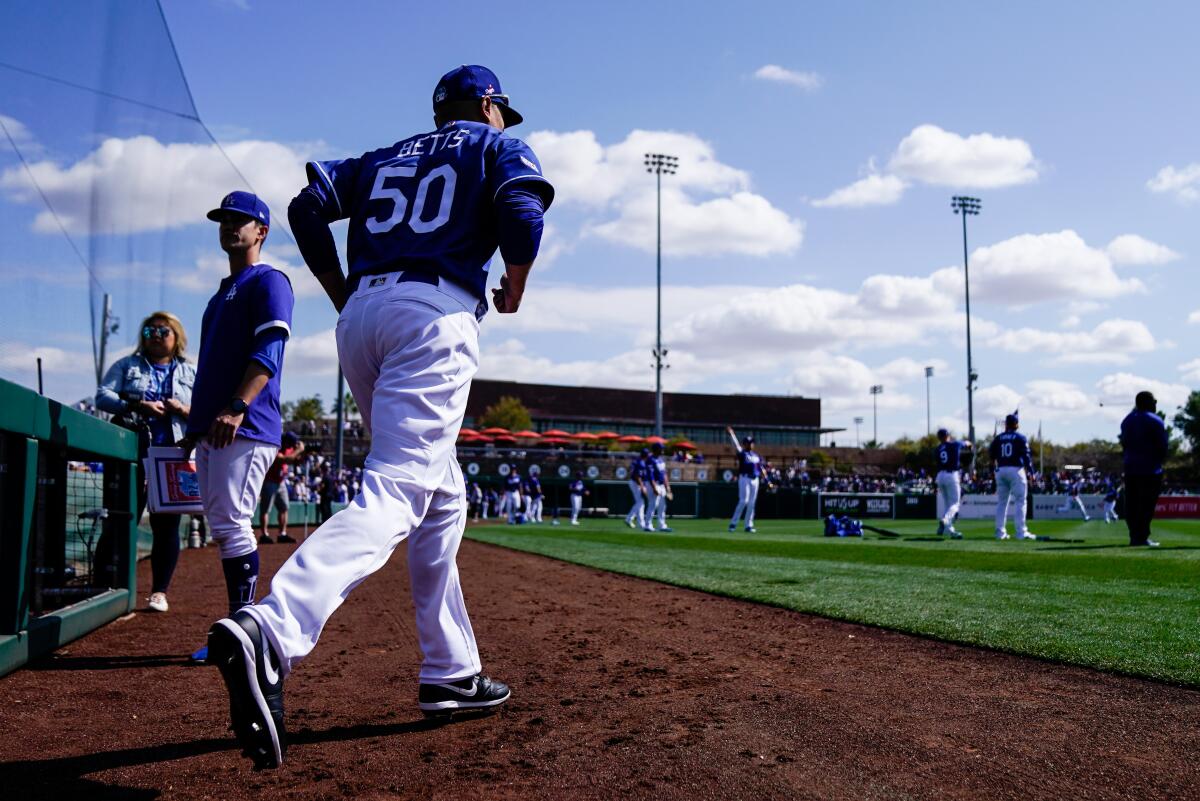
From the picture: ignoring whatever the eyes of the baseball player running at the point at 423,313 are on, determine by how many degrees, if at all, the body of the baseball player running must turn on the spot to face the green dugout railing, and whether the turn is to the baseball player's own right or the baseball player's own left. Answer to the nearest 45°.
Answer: approximately 90° to the baseball player's own left

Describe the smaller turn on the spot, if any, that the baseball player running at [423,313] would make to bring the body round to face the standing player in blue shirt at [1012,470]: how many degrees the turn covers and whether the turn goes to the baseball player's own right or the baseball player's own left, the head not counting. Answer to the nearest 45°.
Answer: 0° — they already face them

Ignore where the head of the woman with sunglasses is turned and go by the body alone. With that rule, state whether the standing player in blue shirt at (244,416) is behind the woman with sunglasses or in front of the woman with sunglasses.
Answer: in front

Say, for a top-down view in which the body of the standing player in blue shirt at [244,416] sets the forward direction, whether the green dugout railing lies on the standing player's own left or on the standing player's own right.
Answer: on the standing player's own right

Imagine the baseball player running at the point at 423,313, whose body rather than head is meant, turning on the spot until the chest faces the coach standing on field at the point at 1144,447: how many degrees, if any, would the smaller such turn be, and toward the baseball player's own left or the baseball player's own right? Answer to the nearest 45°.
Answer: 0° — they already face them

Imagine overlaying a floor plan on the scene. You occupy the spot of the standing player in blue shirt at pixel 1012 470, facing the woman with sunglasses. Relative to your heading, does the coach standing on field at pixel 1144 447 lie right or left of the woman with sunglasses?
left

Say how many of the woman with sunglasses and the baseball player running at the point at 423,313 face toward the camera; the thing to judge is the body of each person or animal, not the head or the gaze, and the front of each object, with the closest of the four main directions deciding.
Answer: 1

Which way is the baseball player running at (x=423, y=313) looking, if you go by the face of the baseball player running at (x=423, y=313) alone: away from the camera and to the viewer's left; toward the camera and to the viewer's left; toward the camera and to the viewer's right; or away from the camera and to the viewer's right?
away from the camera and to the viewer's right

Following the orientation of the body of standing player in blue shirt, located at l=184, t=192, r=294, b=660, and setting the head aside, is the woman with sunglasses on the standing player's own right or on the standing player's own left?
on the standing player's own right

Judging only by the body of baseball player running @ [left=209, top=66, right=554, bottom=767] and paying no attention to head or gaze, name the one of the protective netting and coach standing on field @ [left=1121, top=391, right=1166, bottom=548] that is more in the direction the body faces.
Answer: the coach standing on field

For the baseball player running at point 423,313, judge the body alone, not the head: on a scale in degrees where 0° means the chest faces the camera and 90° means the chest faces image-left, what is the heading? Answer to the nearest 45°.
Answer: approximately 225°
